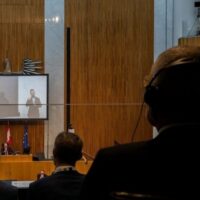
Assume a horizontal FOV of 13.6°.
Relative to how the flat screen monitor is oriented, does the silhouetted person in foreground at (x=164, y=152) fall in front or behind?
in front

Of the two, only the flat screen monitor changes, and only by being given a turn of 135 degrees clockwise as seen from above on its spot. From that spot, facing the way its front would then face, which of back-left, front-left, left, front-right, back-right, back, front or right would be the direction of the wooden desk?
back-left

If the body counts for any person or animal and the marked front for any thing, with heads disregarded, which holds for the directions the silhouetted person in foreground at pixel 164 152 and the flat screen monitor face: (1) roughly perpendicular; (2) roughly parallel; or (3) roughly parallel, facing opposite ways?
roughly parallel, facing opposite ways

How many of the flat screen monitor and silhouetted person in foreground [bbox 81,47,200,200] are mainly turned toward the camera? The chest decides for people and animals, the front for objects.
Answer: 1

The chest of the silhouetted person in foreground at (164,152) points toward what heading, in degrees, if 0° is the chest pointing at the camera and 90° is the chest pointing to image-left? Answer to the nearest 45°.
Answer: approximately 180°

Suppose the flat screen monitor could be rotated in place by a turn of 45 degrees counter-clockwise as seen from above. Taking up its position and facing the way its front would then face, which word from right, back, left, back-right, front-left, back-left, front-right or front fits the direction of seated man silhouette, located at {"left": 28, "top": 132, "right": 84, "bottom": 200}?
front-right

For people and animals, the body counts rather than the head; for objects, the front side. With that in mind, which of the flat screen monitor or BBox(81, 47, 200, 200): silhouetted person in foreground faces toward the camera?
the flat screen monitor

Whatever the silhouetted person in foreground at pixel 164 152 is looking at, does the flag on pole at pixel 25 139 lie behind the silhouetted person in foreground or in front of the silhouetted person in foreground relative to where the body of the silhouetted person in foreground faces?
in front

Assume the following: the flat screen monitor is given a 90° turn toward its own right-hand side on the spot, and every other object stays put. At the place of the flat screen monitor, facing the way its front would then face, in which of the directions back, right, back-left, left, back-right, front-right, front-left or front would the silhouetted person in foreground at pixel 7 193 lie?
left

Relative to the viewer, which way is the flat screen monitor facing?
toward the camera

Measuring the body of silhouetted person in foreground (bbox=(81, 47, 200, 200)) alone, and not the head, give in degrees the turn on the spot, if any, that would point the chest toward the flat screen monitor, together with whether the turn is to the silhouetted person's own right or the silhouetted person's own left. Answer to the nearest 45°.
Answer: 0° — they already face it
